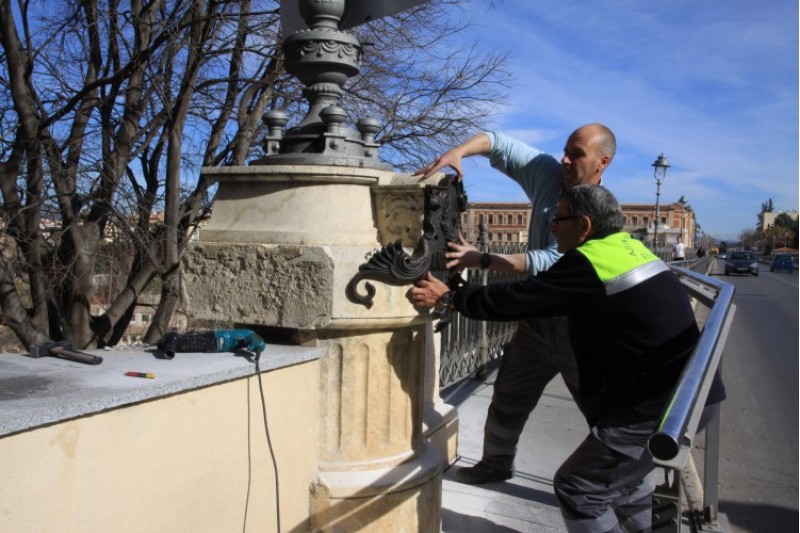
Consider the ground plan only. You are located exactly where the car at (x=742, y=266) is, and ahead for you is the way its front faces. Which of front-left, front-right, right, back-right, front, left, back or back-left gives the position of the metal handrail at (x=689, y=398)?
front

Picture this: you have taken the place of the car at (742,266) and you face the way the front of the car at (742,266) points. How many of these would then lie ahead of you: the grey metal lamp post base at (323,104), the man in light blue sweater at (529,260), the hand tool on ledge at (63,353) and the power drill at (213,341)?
4

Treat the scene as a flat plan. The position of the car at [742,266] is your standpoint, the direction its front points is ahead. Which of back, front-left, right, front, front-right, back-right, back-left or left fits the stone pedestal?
front

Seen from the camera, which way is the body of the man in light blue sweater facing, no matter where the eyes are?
to the viewer's left

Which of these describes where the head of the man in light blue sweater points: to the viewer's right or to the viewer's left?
to the viewer's left

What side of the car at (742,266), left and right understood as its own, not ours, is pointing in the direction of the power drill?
front

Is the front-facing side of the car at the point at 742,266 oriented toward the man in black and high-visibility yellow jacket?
yes

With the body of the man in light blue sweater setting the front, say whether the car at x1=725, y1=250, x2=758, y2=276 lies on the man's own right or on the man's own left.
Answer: on the man's own right

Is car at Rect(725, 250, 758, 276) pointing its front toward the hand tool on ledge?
yes

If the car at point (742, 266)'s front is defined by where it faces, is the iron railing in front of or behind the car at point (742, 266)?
in front

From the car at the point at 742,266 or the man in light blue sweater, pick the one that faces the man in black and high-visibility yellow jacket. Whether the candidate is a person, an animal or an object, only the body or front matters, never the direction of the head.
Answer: the car

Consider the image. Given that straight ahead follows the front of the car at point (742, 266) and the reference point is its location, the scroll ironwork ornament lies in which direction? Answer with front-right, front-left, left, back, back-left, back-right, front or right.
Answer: front

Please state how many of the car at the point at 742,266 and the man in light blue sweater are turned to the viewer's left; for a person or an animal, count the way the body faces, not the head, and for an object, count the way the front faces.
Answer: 1

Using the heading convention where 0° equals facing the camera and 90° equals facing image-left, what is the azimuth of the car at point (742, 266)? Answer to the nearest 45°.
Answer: approximately 0°

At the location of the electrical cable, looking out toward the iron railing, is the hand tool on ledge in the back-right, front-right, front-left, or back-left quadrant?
back-left

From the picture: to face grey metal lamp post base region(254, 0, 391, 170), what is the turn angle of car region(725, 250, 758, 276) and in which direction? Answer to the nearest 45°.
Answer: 0° — it already faces it
